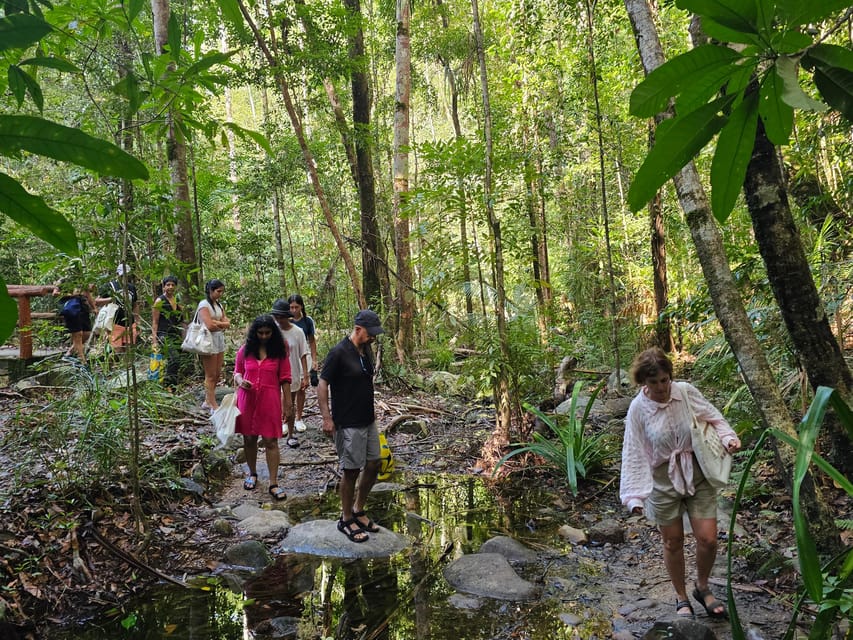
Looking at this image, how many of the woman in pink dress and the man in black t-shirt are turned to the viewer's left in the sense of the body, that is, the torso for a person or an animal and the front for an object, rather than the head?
0

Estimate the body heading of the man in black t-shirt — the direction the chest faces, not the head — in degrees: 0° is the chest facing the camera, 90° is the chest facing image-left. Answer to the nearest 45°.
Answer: approximately 315°

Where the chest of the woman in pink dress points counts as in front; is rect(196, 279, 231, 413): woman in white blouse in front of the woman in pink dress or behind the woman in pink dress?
behind

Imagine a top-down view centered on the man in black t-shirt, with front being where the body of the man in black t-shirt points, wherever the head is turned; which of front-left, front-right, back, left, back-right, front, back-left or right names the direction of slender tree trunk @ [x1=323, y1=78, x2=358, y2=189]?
back-left

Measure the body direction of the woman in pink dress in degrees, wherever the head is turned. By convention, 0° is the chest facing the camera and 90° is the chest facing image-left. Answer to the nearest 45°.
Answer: approximately 0°

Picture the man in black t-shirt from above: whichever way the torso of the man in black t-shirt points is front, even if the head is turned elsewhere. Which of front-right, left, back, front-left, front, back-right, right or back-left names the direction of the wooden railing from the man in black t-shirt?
back

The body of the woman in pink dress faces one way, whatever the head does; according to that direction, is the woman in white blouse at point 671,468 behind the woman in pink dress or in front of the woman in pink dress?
in front

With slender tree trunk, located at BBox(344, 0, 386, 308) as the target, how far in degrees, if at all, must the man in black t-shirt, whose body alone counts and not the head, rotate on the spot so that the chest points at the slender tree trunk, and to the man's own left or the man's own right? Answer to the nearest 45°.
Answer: approximately 135° to the man's own left

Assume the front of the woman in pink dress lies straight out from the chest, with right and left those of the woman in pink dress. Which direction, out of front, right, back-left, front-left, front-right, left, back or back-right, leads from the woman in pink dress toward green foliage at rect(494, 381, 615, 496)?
left

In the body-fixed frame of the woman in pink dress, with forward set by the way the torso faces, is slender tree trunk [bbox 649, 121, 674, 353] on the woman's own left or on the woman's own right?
on the woman's own left
